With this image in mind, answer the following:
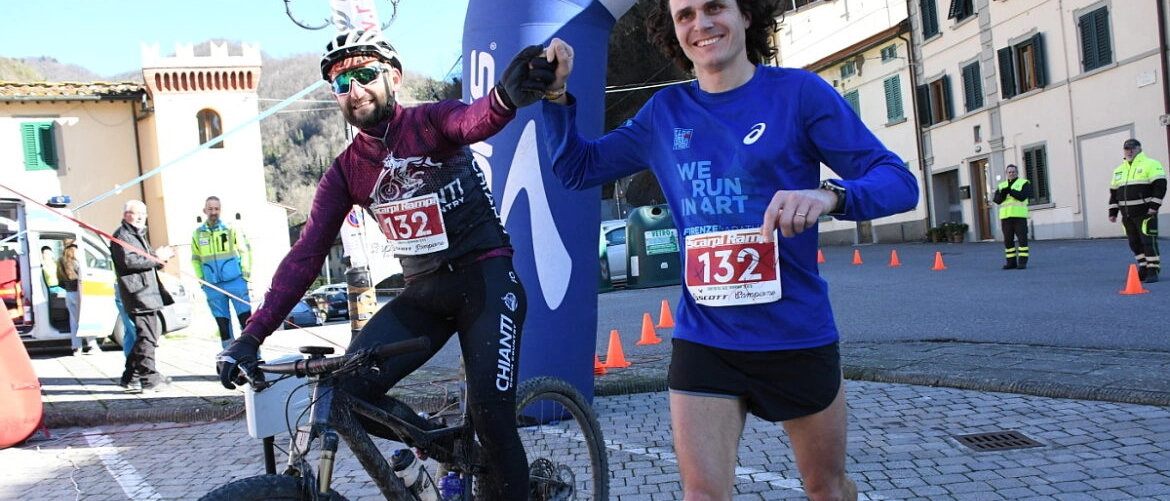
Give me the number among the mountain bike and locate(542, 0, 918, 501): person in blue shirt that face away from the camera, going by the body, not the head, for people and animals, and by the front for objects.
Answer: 0

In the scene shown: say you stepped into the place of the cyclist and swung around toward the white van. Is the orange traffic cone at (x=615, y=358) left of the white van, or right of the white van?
right

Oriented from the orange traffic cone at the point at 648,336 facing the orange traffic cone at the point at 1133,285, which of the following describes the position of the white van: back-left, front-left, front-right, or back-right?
back-left

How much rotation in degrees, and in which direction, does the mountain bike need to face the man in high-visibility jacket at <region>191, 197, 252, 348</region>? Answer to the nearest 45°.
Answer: approximately 135° to its right

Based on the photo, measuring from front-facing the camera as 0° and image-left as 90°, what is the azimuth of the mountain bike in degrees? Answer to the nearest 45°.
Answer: approximately 45°

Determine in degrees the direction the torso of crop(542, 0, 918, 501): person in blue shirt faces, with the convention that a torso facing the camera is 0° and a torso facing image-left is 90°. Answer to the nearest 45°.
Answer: approximately 0°

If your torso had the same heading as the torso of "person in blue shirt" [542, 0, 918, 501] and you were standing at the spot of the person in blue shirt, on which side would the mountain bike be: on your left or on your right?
on your right
